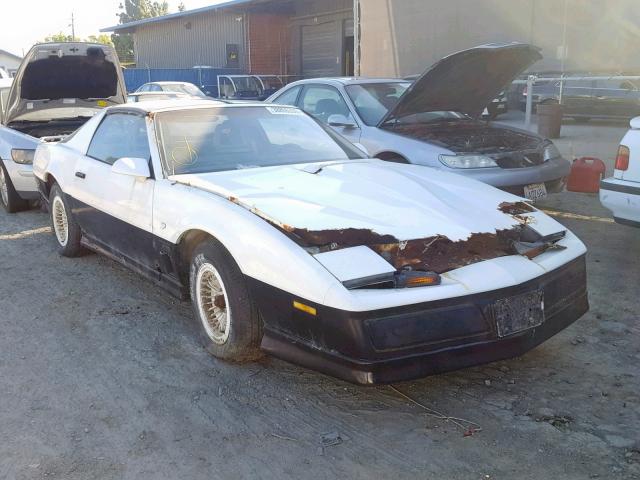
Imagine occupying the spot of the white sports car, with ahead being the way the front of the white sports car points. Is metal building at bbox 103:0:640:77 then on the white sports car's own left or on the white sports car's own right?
on the white sports car's own left

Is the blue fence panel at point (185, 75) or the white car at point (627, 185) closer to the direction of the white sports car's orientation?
the white car

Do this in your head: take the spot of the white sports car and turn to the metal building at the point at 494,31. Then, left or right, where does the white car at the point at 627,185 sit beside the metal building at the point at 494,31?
right

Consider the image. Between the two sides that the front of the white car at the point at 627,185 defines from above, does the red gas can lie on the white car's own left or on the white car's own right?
on the white car's own left

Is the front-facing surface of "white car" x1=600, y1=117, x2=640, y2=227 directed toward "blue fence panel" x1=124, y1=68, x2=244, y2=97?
no

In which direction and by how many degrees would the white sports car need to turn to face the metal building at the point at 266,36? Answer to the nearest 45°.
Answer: approximately 135° to its left

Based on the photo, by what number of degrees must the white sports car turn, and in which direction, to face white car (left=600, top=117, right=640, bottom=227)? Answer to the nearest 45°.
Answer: approximately 90° to its left

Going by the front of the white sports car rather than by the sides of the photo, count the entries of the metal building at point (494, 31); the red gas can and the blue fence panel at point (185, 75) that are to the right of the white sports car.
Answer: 0

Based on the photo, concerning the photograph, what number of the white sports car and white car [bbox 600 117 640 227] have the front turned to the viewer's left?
0

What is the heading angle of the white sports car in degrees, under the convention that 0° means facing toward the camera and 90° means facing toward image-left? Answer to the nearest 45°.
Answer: approximately 315°
